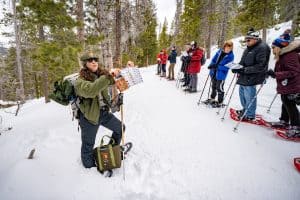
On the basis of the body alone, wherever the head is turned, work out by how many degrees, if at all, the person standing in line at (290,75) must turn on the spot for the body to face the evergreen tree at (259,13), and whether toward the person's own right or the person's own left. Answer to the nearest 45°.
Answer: approximately 90° to the person's own right

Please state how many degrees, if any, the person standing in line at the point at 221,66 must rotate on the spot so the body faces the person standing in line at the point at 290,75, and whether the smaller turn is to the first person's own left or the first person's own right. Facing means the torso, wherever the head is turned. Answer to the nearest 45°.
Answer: approximately 90° to the first person's own left

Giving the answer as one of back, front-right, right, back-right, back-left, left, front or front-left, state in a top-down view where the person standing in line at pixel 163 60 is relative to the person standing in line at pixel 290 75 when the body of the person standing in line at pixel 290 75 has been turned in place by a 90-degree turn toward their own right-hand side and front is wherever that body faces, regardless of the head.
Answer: front-left

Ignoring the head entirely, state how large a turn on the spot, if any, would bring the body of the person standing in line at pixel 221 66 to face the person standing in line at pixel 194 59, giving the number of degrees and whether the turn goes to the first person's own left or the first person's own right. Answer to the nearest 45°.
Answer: approximately 90° to the first person's own right

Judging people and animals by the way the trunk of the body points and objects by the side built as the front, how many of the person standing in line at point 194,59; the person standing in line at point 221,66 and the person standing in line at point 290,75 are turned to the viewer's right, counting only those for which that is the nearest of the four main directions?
0

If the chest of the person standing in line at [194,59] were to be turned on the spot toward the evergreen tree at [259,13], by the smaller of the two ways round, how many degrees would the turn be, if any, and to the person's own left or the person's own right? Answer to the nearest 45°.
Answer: approximately 180°

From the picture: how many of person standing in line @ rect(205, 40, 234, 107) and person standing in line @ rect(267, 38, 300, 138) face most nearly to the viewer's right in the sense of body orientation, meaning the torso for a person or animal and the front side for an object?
0

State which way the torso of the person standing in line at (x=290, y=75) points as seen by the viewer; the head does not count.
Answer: to the viewer's left

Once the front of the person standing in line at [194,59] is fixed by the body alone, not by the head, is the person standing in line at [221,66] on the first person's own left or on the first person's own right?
on the first person's own left
